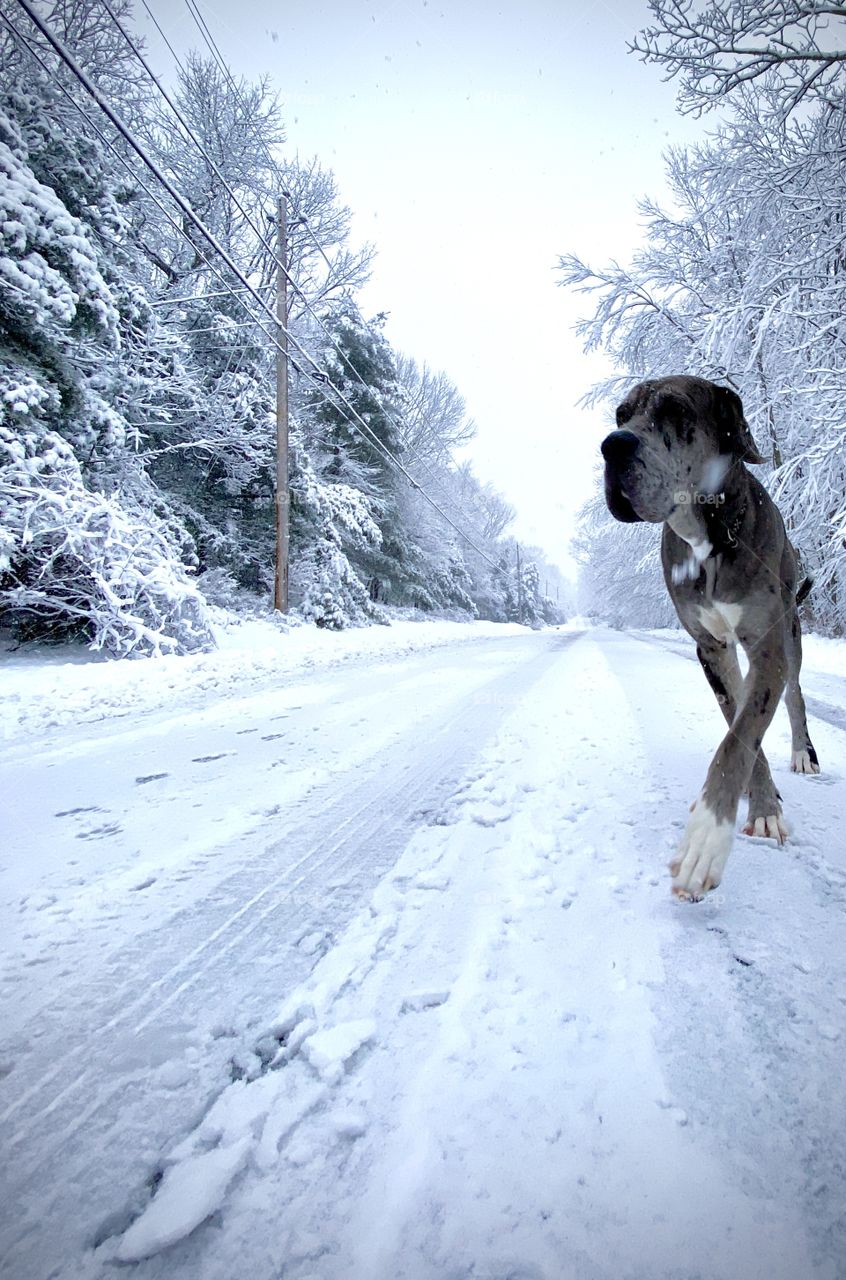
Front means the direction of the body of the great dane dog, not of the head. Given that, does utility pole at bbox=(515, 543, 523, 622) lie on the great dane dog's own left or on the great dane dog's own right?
on the great dane dog's own right

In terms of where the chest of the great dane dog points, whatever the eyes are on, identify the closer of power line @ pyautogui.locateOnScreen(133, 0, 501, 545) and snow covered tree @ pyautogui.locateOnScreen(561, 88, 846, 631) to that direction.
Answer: the power line

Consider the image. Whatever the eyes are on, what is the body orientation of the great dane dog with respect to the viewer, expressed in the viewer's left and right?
facing the viewer and to the left of the viewer

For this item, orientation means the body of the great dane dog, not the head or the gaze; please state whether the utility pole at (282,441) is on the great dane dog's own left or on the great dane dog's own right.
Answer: on the great dane dog's own right

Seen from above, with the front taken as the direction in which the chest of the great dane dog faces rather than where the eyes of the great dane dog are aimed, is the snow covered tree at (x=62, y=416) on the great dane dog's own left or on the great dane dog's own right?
on the great dane dog's own right

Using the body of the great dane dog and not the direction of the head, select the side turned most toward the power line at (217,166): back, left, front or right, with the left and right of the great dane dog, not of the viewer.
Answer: right

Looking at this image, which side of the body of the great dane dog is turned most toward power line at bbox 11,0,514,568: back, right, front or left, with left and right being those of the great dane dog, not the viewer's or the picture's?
right
